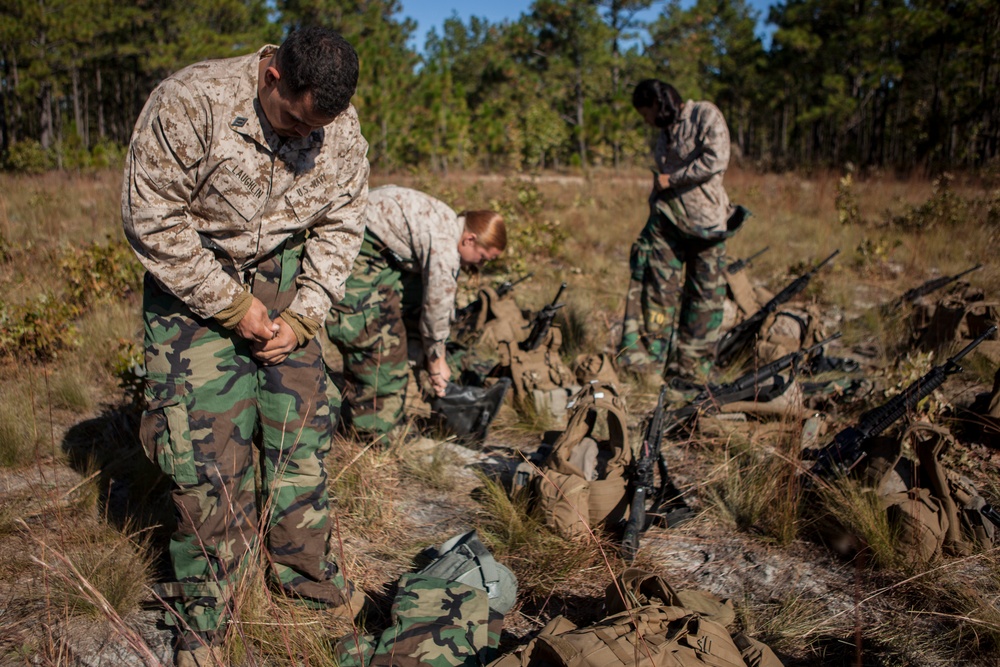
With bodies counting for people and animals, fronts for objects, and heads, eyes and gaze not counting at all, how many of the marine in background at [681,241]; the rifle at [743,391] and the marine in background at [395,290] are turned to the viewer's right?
2

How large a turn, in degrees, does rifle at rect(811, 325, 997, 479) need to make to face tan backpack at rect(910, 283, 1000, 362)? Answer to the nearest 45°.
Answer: approximately 45° to its left

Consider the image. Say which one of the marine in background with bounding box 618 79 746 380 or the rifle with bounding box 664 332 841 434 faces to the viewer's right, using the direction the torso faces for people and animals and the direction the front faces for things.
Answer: the rifle

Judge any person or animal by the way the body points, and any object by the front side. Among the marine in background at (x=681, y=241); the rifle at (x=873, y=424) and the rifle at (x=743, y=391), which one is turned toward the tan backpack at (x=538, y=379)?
the marine in background

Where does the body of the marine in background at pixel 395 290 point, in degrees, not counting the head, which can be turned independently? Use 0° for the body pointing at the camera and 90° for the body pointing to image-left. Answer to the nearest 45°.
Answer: approximately 270°

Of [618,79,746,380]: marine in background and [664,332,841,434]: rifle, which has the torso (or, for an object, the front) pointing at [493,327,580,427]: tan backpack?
the marine in background

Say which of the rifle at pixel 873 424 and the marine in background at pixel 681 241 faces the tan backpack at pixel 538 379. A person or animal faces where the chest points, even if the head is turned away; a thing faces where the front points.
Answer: the marine in background

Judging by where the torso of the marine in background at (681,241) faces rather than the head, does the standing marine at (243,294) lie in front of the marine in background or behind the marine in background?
in front

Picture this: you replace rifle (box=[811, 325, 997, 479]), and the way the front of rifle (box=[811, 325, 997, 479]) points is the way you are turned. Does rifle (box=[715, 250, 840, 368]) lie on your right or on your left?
on your left

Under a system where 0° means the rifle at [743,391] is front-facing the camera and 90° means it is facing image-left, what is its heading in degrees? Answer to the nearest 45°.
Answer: approximately 270°

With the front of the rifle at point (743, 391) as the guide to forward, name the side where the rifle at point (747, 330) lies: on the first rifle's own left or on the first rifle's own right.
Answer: on the first rifle's own left
